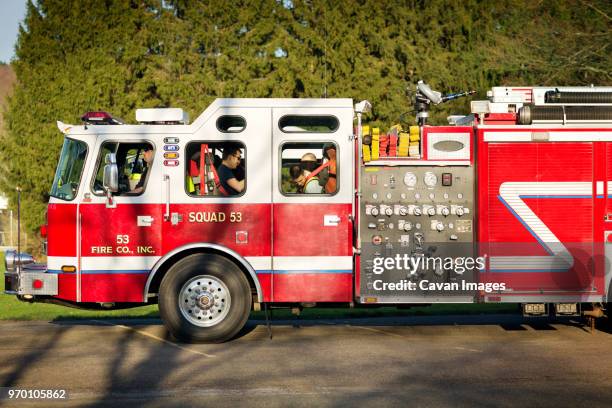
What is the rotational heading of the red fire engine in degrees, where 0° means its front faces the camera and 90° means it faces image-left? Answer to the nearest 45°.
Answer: approximately 90°
